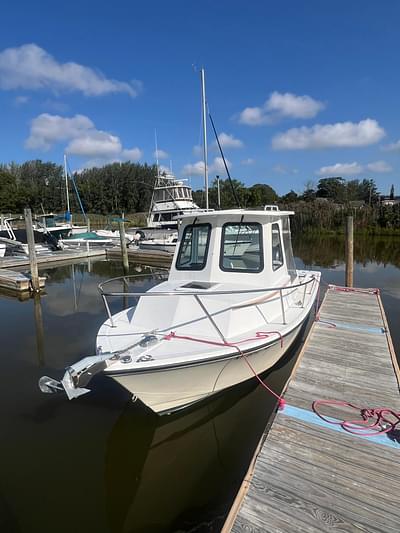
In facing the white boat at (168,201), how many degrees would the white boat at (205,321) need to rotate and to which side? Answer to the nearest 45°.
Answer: approximately 135° to its right

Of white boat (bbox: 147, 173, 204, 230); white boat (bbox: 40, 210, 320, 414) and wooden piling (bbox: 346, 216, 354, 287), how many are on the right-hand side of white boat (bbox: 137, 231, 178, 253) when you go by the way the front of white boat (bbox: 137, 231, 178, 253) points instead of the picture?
1

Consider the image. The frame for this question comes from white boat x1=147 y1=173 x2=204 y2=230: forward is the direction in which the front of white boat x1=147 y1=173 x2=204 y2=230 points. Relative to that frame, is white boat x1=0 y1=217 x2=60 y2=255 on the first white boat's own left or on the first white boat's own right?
on the first white boat's own right

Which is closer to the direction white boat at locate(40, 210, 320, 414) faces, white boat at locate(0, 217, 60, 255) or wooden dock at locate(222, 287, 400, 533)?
the wooden dock

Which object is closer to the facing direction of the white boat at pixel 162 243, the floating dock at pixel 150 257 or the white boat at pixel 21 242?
the white boat

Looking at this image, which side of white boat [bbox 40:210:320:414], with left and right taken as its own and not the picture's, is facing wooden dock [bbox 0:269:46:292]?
right

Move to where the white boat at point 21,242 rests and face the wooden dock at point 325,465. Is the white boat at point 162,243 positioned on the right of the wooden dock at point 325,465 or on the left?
left

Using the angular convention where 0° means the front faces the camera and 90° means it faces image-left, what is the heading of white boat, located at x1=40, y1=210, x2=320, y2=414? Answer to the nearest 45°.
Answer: approximately 45°

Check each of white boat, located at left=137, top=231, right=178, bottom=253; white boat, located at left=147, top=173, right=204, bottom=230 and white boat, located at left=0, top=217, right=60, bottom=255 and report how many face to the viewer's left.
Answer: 1

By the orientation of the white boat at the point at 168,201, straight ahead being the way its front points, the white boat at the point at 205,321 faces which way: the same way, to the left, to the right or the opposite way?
to the right

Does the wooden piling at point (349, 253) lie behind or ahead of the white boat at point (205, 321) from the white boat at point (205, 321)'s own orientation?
behind

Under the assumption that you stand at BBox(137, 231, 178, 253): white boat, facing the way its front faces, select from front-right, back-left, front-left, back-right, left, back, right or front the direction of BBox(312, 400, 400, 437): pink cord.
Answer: right
